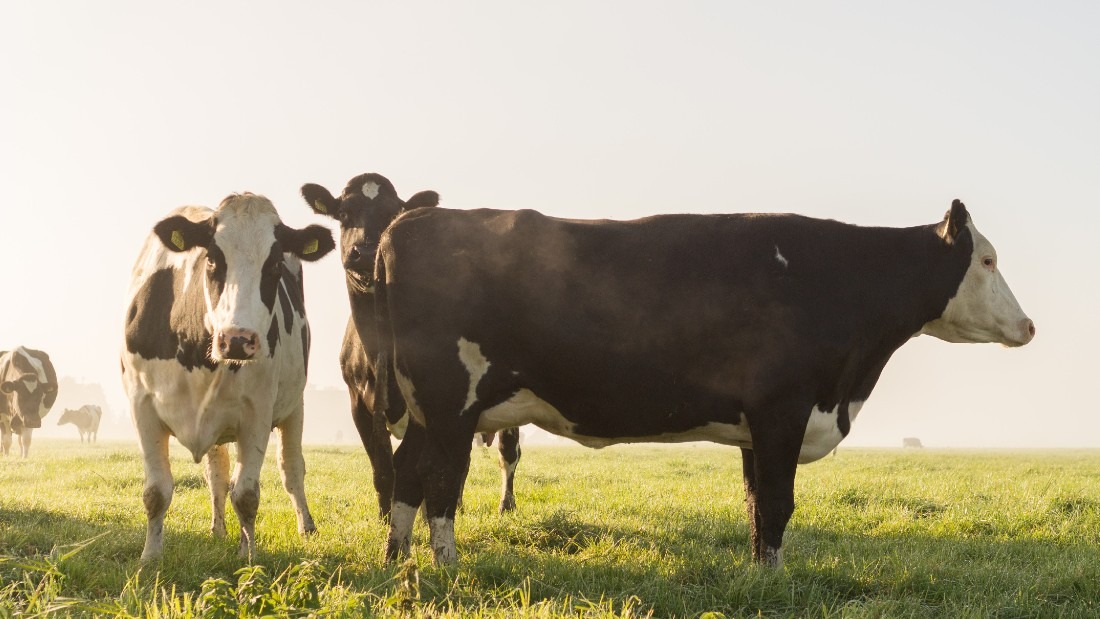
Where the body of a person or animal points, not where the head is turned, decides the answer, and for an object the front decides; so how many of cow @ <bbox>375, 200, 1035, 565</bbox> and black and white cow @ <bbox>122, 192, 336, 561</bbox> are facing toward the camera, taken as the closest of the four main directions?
1

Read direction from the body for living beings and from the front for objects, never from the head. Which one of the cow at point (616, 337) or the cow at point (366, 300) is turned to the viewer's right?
the cow at point (616, 337)

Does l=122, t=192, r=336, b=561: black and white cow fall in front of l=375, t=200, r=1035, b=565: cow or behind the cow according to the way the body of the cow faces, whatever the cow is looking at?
behind

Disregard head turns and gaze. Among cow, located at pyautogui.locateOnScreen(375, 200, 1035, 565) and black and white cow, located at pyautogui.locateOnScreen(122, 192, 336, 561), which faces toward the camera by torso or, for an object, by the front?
the black and white cow

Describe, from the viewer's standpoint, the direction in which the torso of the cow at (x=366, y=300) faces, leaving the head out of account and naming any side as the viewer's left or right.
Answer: facing the viewer and to the left of the viewer

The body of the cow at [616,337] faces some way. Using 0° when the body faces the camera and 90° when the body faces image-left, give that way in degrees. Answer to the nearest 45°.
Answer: approximately 270°

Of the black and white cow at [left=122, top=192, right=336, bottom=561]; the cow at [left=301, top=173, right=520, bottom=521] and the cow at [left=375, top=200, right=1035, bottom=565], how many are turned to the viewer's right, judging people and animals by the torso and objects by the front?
1

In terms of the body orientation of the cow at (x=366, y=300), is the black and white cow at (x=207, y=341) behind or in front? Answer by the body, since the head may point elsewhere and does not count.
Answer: in front

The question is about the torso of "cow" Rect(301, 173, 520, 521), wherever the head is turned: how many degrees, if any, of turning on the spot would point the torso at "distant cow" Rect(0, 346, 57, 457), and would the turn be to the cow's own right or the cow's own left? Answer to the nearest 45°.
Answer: approximately 90° to the cow's own right

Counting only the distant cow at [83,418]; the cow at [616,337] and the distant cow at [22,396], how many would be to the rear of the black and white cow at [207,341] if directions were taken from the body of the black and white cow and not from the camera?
2

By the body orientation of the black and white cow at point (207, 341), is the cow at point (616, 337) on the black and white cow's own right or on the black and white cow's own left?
on the black and white cow's own left

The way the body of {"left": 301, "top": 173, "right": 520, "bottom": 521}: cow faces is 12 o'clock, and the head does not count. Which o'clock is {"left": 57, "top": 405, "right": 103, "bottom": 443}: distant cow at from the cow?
The distant cow is roughly at 4 o'clock from the cow.

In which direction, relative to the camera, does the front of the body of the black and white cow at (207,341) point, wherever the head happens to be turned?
toward the camera
